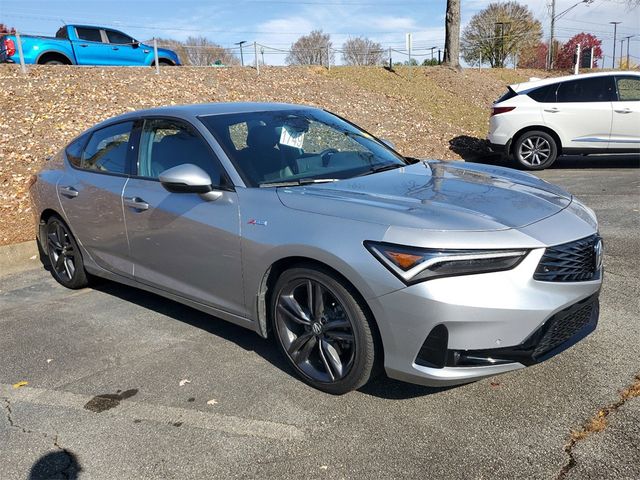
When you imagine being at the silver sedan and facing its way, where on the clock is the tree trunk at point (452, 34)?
The tree trunk is roughly at 8 o'clock from the silver sedan.

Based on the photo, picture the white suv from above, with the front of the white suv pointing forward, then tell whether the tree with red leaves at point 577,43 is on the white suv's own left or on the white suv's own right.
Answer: on the white suv's own left

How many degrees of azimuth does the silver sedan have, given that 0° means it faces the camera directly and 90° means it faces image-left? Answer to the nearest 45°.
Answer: approximately 315°

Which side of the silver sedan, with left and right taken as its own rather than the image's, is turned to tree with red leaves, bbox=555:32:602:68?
left

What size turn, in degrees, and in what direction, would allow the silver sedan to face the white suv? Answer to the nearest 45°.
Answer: approximately 90° to its left

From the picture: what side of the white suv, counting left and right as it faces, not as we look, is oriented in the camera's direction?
right

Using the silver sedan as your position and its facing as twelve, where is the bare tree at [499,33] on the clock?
The bare tree is roughly at 8 o'clock from the silver sedan.

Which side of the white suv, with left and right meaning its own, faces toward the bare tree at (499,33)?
left

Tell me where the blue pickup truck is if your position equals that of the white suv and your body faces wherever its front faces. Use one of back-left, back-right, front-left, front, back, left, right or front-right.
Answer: back

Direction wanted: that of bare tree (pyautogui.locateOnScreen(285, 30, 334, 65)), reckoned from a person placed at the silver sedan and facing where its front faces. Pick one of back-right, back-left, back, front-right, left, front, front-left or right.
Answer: back-left

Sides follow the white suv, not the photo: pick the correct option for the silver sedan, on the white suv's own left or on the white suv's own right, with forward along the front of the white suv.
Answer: on the white suv's own right
